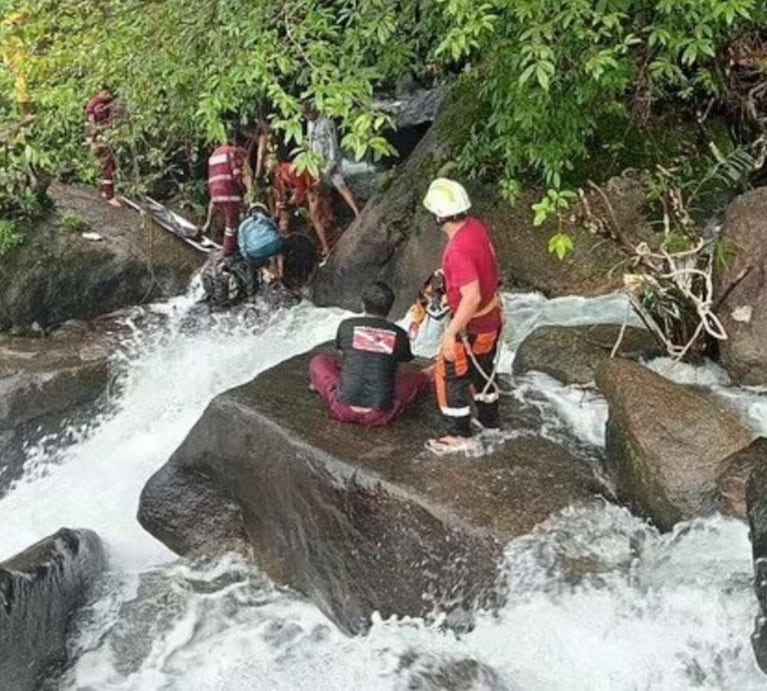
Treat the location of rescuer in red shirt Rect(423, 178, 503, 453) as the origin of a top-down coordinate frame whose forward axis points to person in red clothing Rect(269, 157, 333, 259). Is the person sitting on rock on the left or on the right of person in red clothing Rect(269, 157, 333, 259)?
left

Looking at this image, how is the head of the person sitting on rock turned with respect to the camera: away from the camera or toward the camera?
away from the camera

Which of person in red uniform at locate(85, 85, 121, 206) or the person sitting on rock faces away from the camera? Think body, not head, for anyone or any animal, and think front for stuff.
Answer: the person sitting on rock

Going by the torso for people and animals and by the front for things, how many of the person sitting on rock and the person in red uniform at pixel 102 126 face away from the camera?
1

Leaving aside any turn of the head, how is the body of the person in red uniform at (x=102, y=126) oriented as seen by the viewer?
to the viewer's right

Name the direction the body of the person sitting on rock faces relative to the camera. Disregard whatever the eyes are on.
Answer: away from the camera

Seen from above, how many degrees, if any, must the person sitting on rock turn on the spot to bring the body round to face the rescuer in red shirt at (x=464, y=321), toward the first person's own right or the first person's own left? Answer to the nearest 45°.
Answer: approximately 135° to the first person's own right
